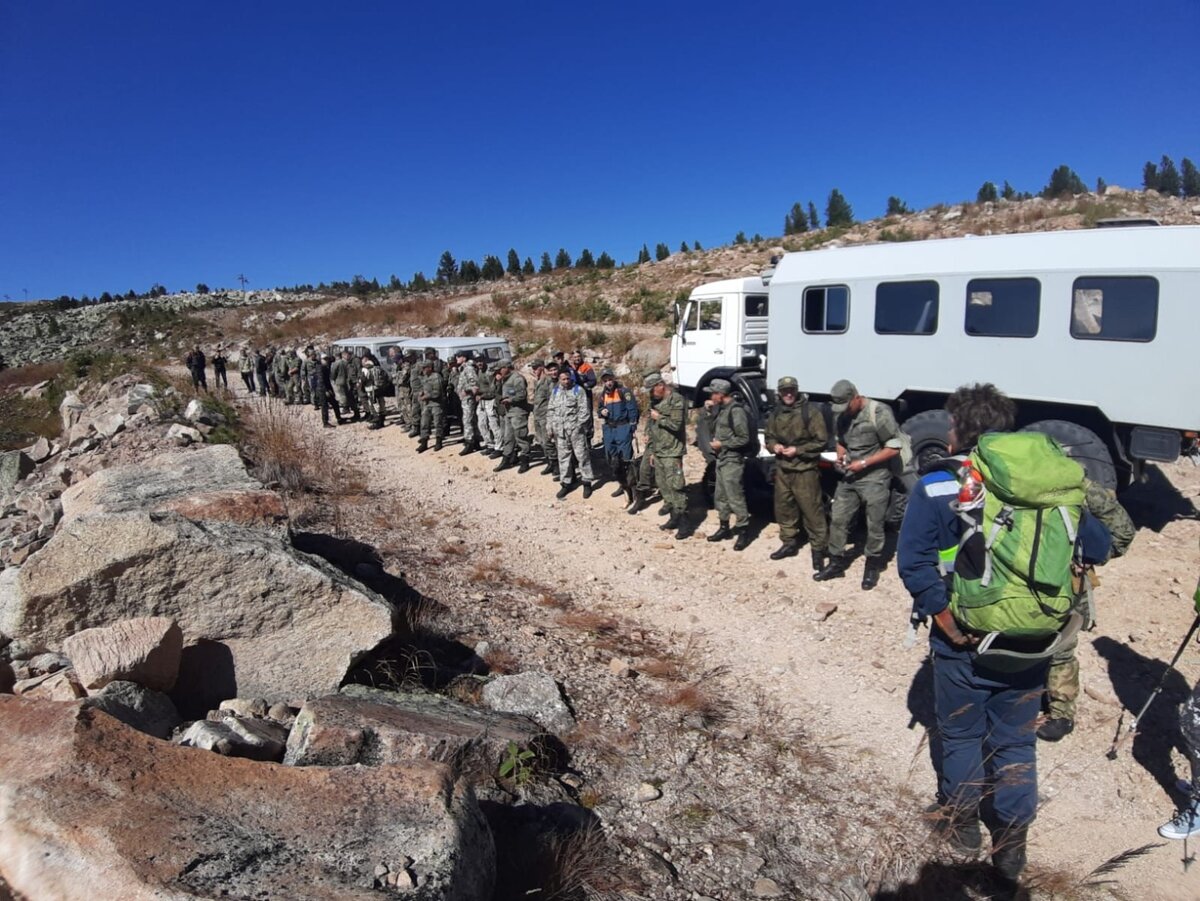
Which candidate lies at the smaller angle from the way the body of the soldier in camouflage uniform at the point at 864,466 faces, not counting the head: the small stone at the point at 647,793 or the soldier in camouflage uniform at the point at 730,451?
the small stone

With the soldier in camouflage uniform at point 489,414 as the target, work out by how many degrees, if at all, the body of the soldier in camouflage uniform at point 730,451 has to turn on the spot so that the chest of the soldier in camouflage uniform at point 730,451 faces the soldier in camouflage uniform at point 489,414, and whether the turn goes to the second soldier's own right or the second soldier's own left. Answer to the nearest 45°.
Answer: approximately 90° to the second soldier's own right

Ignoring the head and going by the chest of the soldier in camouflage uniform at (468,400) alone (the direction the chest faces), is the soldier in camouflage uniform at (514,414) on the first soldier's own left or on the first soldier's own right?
on the first soldier's own left

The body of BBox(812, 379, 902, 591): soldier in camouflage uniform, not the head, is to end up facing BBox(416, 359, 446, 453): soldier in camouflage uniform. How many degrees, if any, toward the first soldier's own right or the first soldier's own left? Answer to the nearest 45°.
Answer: approximately 90° to the first soldier's own right

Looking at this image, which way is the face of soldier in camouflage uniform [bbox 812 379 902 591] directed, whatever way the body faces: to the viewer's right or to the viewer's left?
to the viewer's left

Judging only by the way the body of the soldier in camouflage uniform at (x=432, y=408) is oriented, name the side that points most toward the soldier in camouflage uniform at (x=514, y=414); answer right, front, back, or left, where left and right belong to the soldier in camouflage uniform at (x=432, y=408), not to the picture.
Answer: left

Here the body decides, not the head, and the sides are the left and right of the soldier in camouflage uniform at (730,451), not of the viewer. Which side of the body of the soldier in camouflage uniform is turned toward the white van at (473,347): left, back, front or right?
right

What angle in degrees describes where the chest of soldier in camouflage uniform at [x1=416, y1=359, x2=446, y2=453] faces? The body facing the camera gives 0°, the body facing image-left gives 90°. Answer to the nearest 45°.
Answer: approximately 45°

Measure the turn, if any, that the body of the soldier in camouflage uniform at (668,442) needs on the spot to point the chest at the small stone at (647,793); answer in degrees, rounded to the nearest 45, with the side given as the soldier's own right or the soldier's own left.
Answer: approximately 45° to the soldier's own left

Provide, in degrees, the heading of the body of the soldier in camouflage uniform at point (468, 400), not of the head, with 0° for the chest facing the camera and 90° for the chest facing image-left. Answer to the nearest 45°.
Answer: approximately 45°

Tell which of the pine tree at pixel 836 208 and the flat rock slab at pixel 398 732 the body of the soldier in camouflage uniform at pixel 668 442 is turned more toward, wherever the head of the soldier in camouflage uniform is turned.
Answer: the flat rock slab

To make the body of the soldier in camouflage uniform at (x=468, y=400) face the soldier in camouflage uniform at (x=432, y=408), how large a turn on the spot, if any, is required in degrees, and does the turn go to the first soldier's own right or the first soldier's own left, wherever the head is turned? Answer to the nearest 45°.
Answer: approximately 90° to the first soldier's own right
